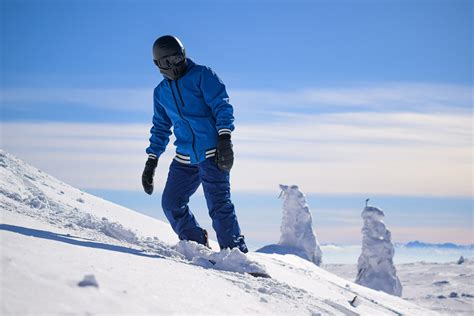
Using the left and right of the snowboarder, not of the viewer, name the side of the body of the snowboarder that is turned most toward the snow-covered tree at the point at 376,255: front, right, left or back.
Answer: back

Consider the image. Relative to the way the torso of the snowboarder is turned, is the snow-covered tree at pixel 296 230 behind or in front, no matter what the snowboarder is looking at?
behind

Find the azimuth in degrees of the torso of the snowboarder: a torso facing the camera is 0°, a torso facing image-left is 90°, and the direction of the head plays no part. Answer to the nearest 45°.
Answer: approximately 0°
